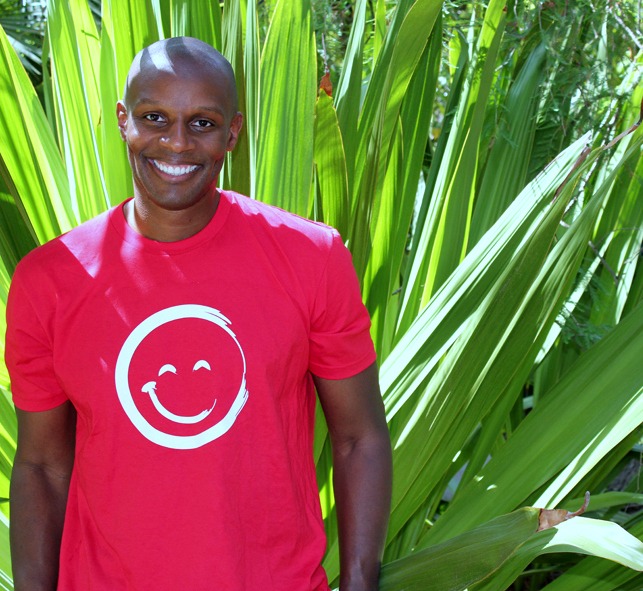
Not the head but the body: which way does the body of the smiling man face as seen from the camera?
toward the camera
